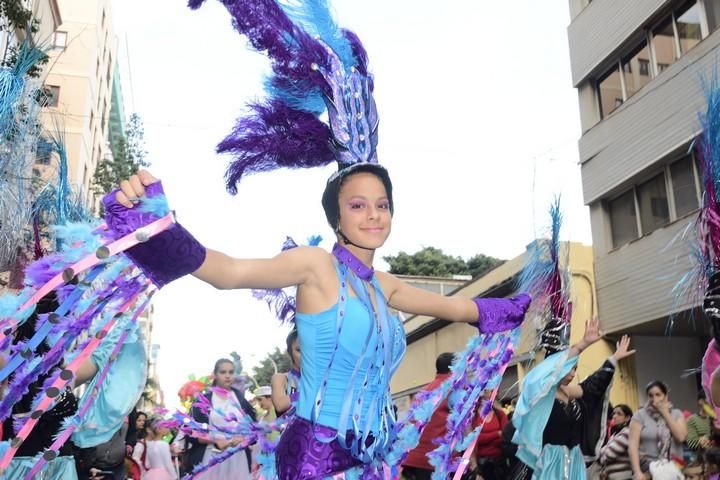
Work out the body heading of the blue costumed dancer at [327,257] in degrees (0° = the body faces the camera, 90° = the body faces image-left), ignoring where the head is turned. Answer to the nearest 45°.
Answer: approximately 315°

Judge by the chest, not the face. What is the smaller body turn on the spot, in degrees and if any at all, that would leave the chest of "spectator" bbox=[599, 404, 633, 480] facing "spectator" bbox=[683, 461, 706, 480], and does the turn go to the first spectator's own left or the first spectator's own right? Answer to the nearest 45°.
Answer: approximately 135° to the first spectator's own left

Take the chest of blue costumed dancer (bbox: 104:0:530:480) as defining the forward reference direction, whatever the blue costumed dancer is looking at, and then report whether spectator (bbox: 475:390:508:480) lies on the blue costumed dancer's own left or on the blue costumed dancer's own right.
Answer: on the blue costumed dancer's own left
